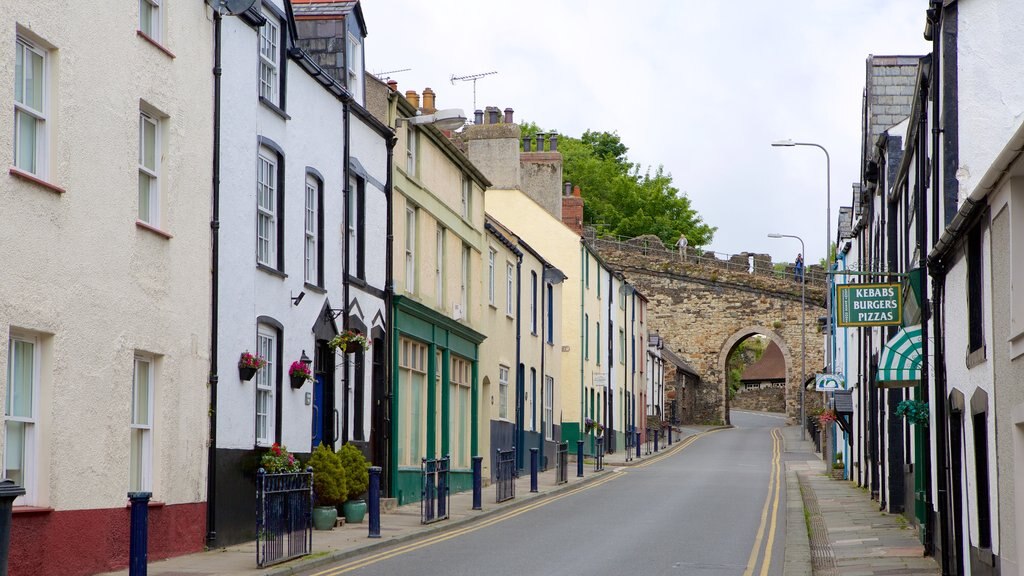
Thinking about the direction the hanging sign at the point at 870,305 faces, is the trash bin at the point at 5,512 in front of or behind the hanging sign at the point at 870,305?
in front

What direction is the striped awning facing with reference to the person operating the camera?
facing to the left of the viewer

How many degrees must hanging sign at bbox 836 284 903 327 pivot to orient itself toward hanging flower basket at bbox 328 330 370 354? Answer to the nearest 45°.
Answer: approximately 90° to its right

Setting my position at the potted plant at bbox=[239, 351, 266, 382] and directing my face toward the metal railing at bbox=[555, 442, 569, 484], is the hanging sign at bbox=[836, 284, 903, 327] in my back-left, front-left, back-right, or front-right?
front-right

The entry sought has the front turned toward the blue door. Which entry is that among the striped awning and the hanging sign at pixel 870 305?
the striped awning

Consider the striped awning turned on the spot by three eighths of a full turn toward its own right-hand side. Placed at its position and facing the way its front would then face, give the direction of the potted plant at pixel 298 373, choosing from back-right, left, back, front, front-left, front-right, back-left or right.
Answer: back-left

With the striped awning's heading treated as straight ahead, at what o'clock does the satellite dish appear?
The satellite dish is roughly at 11 o'clock from the striped awning.

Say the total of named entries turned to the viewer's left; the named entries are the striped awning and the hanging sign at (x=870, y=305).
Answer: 1

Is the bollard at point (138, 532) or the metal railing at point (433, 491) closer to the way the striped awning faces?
the metal railing

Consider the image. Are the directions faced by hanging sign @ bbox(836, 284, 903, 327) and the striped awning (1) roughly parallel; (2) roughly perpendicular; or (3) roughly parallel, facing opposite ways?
roughly perpendicular

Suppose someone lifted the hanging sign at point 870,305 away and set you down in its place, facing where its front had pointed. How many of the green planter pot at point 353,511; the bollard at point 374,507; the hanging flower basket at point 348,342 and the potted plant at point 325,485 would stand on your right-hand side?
4

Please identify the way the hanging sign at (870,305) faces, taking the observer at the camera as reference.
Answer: facing the viewer

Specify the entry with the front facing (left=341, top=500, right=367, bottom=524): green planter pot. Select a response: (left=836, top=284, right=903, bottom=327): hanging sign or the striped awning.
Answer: the striped awning

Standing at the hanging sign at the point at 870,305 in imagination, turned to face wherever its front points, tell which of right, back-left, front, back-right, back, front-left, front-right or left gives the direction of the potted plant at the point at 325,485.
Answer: right

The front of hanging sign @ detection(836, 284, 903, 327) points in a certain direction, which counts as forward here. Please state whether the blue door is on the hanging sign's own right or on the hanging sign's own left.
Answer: on the hanging sign's own right
